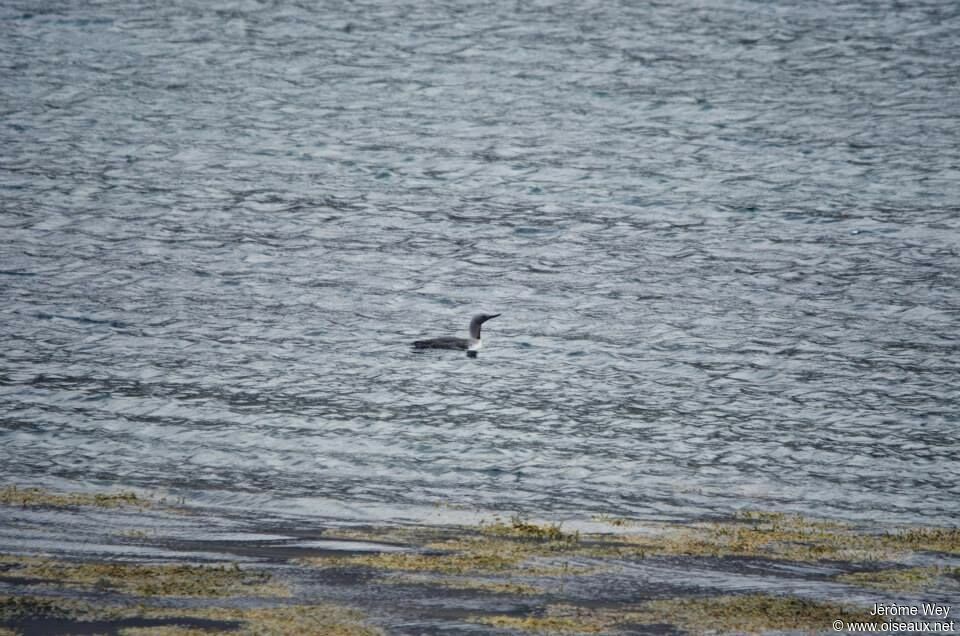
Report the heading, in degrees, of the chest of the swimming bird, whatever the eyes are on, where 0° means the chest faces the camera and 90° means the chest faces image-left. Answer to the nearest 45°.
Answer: approximately 270°
